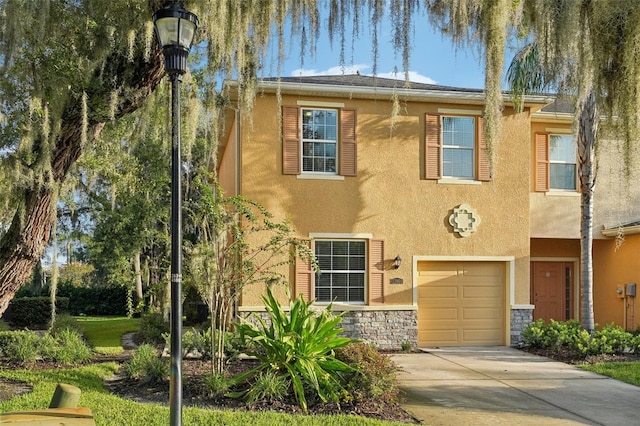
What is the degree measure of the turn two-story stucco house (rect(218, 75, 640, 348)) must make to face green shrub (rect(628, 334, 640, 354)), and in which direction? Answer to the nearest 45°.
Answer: approximately 90° to its left

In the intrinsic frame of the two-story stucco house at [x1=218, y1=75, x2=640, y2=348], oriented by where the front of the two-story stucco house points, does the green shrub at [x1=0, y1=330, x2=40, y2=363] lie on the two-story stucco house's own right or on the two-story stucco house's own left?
on the two-story stucco house's own right

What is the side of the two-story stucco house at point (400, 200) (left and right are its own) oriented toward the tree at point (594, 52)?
front

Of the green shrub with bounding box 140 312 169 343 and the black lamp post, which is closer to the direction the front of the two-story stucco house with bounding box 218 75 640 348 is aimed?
the black lamp post

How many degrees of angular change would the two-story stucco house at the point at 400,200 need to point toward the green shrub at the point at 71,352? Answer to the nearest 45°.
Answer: approximately 45° to its right

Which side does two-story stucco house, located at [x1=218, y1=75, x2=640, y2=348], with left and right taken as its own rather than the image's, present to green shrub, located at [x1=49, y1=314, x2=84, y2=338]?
right

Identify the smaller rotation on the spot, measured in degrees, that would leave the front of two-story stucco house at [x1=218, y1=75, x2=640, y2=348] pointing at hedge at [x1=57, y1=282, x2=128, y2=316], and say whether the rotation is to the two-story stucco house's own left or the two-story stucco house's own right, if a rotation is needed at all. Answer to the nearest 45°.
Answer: approximately 135° to the two-story stucco house's own right

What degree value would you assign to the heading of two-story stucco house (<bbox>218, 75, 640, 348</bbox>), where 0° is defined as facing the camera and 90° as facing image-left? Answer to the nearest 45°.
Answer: approximately 0°

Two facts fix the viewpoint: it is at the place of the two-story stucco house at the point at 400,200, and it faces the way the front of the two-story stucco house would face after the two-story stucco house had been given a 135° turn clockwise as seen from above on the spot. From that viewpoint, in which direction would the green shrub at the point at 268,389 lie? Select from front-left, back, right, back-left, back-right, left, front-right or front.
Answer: back-left

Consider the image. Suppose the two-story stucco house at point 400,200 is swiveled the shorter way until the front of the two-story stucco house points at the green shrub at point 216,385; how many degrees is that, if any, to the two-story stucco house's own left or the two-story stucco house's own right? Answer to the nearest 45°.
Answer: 0° — it already faces it

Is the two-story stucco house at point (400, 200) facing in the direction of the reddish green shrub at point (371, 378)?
yes

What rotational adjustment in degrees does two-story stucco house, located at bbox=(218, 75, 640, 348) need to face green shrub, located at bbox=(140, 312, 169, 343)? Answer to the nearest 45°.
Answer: approximately 90° to its right
